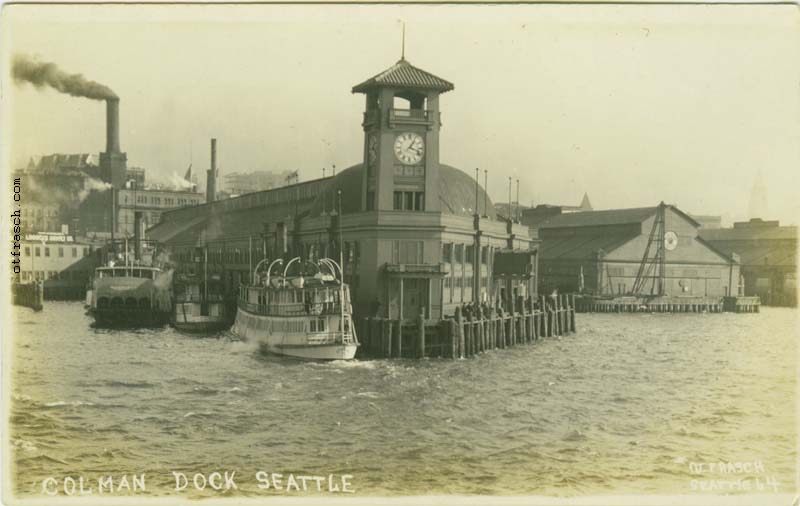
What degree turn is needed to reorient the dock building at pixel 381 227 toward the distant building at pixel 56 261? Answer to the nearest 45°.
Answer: approximately 90° to its right

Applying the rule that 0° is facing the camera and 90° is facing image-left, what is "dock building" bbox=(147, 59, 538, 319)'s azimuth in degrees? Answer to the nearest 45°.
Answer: approximately 315°

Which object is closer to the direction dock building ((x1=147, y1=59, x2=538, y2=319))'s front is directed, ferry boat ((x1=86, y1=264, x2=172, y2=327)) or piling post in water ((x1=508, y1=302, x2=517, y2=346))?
the piling post in water

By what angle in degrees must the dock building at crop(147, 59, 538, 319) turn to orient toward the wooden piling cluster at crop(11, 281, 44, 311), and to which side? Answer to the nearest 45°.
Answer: approximately 90° to its right
